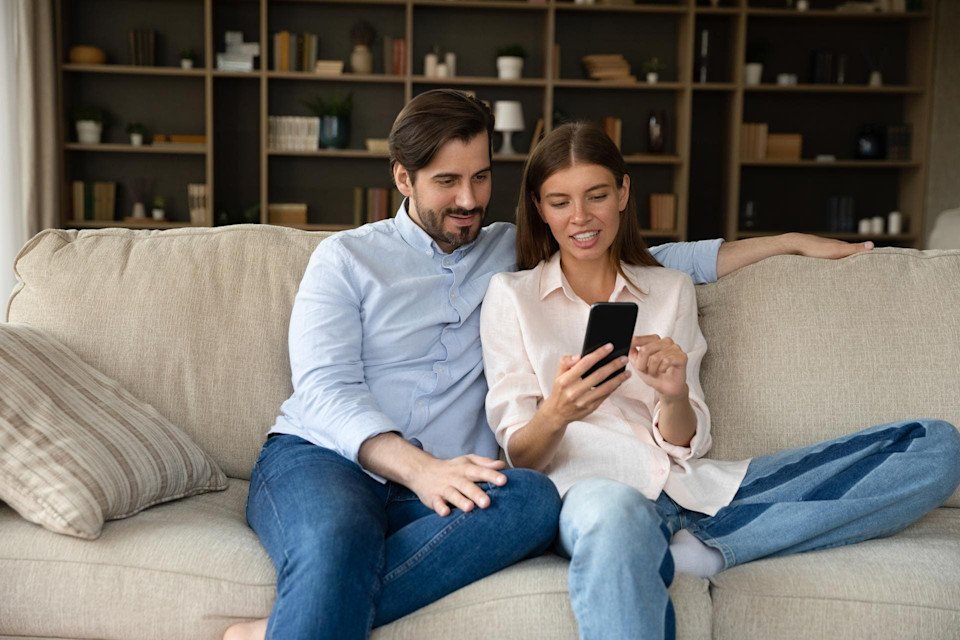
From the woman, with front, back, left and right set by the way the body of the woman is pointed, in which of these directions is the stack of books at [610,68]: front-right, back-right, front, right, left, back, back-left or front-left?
back

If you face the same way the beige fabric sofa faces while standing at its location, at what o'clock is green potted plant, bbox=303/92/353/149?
The green potted plant is roughly at 6 o'clock from the beige fabric sofa.

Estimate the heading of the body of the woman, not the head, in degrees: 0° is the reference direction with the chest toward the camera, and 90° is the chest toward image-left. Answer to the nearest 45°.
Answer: approximately 0°

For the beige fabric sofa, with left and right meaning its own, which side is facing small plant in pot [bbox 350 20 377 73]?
back

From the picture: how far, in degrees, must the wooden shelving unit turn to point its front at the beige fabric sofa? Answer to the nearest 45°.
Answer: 0° — it already faces it

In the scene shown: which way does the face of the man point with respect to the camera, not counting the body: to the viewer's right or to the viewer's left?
to the viewer's right

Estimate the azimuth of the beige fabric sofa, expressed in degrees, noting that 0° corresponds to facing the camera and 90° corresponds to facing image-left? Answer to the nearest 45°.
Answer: approximately 0°

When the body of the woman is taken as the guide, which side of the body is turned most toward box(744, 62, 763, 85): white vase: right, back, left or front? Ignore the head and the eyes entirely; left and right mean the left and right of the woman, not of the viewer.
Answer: back

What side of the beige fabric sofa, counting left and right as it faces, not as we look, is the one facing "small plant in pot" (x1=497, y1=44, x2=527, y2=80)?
back

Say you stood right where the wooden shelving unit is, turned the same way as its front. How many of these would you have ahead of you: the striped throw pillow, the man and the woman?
3
